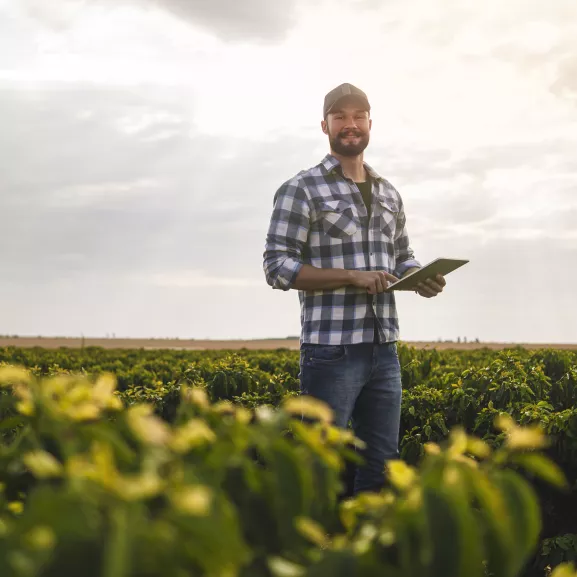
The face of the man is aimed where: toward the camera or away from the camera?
toward the camera

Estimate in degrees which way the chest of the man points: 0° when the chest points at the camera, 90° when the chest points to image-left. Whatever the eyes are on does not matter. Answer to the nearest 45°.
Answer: approximately 315°
